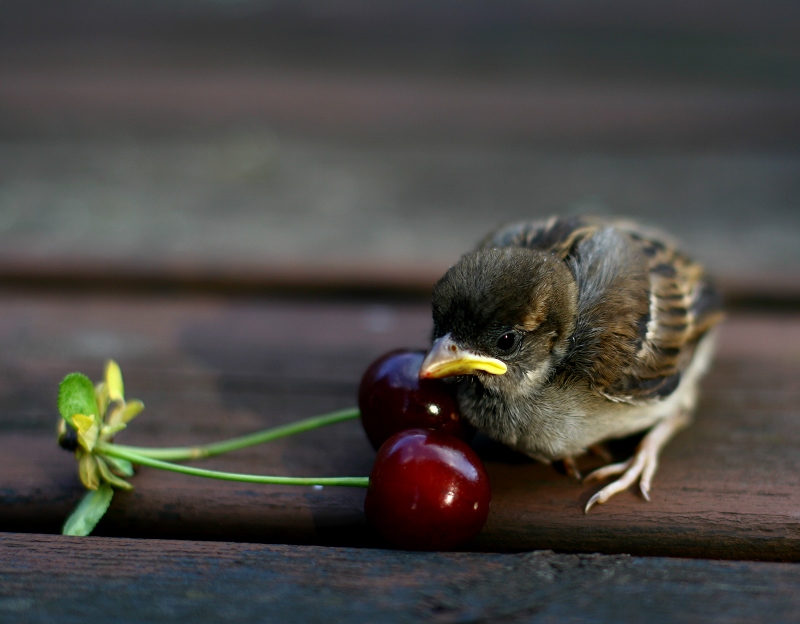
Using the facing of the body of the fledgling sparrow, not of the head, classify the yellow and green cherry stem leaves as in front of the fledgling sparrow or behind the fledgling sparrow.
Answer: in front

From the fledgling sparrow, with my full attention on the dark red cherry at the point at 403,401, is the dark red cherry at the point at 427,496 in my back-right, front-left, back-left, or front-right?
front-left

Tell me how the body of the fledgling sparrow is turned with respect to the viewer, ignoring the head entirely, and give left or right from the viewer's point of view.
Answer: facing the viewer and to the left of the viewer
